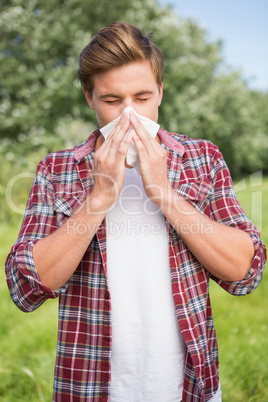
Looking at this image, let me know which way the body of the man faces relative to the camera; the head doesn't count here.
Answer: toward the camera
